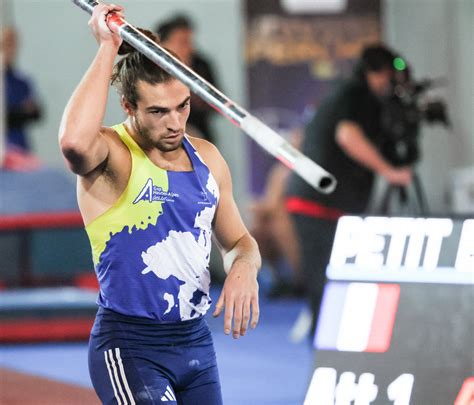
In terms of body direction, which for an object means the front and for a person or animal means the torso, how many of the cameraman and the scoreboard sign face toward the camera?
1

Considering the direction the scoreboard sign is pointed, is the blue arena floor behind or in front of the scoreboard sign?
behind

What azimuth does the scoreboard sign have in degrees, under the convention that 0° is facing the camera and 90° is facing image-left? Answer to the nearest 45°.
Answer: approximately 0°

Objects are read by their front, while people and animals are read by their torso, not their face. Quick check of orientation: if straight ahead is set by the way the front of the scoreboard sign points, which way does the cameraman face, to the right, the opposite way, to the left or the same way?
to the left

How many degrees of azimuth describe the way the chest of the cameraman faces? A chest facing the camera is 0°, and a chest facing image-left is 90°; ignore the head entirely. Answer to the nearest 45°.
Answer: approximately 270°

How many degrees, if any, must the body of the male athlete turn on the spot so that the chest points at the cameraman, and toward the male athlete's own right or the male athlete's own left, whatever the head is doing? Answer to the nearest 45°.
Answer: approximately 135° to the male athlete's own left

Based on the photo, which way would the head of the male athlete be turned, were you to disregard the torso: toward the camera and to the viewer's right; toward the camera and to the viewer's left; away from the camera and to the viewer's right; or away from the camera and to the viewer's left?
toward the camera and to the viewer's right
